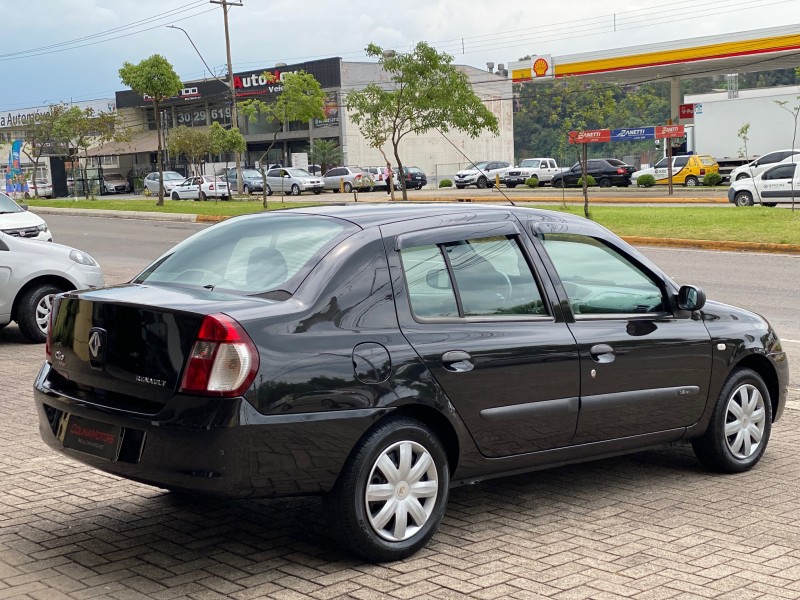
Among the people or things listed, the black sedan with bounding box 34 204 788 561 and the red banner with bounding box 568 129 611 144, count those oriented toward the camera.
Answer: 1

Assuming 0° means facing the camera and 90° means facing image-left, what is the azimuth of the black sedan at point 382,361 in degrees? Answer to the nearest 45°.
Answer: approximately 225°

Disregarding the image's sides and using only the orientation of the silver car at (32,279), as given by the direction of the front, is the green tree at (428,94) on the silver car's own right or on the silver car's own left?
on the silver car's own left

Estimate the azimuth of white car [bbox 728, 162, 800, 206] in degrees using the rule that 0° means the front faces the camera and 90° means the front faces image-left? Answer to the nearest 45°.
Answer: approximately 90°

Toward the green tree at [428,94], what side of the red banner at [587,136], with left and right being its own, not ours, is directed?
right

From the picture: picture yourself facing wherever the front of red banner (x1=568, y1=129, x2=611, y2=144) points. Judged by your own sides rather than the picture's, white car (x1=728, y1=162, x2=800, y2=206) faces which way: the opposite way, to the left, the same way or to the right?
to the right

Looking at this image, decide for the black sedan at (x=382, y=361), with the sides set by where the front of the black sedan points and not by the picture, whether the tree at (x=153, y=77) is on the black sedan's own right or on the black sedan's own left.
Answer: on the black sedan's own left

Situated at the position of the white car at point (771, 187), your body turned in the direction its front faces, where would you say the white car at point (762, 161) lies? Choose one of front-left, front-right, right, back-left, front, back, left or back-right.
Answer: right

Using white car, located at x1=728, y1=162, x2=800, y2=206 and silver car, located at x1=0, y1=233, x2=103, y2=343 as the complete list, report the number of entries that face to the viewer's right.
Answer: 1

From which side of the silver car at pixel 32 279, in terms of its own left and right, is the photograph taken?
right

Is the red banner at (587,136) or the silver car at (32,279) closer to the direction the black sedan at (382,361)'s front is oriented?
the red banner
